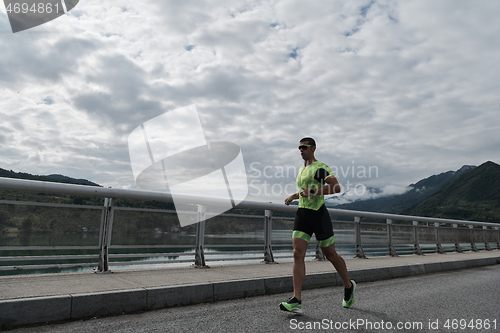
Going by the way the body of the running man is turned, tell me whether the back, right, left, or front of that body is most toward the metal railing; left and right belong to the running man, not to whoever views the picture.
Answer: right

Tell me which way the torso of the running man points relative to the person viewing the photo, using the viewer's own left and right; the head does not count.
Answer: facing the viewer and to the left of the viewer

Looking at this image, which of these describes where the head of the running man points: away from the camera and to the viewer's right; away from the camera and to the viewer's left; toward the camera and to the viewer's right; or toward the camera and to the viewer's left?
toward the camera and to the viewer's left
